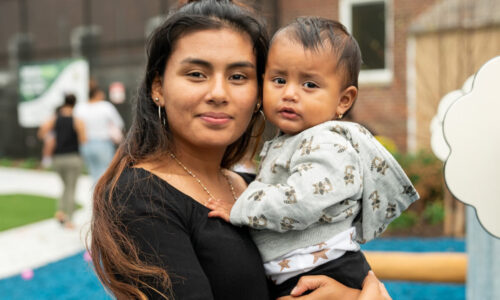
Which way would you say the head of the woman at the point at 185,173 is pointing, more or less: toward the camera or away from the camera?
toward the camera

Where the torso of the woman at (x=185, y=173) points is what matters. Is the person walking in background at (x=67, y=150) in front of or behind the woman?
behind

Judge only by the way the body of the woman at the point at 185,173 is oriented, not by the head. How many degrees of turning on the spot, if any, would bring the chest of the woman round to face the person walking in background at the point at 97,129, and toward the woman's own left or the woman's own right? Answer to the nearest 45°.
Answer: approximately 135° to the woman's own left

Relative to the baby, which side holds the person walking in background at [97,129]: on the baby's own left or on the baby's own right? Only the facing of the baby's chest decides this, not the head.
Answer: on the baby's own right

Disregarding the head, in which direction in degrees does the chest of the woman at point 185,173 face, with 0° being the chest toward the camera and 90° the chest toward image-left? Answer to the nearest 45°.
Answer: approximately 315°

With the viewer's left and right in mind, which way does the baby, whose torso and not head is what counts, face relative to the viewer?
facing to the left of the viewer
